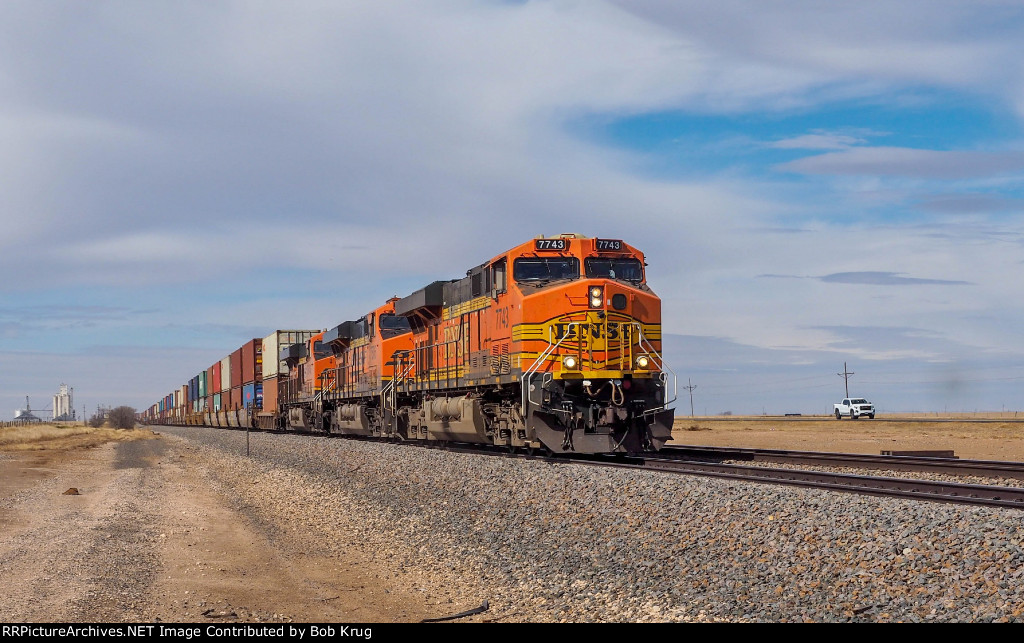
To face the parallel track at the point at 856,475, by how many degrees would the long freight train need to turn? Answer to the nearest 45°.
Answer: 0° — it already faces it

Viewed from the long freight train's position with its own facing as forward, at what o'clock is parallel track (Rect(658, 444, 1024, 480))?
The parallel track is roughly at 11 o'clock from the long freight train.
